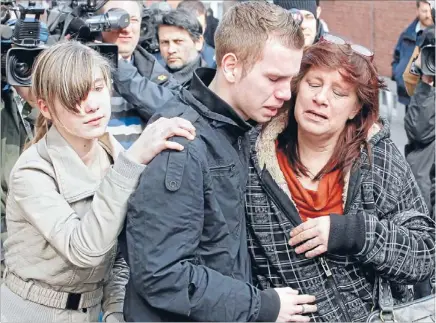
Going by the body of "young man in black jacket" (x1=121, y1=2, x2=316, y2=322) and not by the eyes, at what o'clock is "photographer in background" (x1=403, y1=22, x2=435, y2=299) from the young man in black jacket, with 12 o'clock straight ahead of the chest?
The photographer in background is roughly at 10 o'clock from the young man in black jacket.

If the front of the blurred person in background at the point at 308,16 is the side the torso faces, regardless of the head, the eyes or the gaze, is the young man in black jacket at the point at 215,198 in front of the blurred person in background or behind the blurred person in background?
in front

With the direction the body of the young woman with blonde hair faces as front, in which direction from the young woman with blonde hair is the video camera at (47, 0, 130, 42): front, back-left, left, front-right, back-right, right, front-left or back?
back-left

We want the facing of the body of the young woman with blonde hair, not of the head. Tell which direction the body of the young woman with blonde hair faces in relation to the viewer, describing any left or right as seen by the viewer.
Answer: facing the viewer and to the right of the viewer

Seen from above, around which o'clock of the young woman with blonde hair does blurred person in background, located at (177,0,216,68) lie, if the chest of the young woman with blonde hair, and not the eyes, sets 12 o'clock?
The blurred person in background is roughly at 8 o'clock from the young woman with blonde hair.

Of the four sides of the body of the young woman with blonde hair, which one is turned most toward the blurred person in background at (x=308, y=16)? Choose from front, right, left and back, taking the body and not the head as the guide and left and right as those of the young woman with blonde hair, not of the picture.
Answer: left

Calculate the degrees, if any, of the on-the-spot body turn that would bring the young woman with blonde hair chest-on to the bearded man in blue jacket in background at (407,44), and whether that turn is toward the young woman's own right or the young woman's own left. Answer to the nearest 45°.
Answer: approximately 90° to the young woman's own left

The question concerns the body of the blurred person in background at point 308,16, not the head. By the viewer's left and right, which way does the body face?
facing the viewer and to the left of the viewer

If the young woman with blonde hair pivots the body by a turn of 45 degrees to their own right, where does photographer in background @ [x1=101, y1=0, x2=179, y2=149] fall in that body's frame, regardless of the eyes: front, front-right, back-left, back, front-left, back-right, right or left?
back

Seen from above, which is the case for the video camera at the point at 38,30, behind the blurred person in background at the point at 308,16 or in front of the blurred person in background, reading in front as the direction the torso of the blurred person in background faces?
in front
